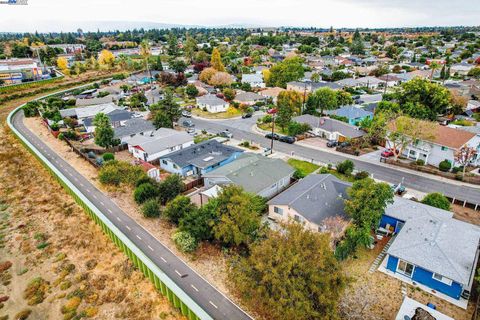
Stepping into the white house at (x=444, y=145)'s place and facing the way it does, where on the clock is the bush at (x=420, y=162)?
The bush is roughly at 12 o'clock from the white house.

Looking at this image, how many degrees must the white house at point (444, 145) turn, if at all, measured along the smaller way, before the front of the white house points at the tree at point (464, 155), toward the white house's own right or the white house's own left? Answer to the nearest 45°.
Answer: approximately 90° to the white house's own left

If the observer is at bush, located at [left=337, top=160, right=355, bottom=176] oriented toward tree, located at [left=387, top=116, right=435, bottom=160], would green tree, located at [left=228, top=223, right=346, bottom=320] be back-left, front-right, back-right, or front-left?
back-right

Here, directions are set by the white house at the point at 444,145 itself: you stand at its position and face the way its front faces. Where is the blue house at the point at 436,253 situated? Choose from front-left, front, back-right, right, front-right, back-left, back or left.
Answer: front-left

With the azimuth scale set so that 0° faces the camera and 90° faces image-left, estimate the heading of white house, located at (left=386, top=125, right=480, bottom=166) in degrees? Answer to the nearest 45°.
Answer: approximately 45°

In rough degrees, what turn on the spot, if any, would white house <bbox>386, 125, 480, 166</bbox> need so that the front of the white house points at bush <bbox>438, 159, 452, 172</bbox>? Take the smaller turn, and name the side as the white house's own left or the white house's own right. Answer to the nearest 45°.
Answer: approximately 45° to the white house's own left
